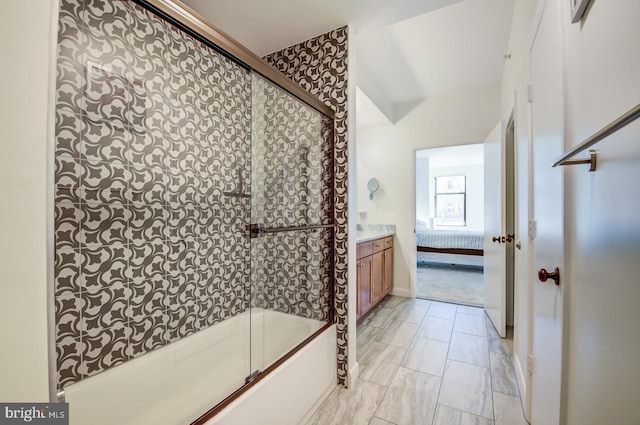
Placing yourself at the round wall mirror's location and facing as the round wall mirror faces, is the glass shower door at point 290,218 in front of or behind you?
in front

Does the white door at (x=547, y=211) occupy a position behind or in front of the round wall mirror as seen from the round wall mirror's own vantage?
in front

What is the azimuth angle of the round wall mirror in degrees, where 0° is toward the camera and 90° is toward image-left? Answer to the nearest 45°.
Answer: approximately 0°

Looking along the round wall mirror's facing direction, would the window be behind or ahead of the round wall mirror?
behind

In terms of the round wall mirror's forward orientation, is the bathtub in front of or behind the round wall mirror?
in front

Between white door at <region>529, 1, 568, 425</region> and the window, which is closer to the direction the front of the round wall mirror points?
the white door

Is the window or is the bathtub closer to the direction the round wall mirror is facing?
the bathtub
